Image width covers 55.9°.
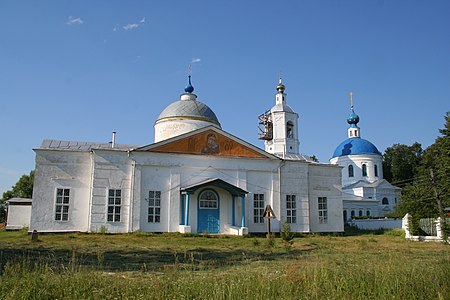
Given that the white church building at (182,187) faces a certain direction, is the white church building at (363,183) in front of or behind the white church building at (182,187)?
behind

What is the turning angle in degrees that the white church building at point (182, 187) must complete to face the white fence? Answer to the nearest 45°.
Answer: approximately 90° to its left

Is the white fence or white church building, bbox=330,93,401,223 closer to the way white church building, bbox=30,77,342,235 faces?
the white fence

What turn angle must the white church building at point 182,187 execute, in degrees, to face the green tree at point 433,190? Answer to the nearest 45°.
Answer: approximately 90° to its left

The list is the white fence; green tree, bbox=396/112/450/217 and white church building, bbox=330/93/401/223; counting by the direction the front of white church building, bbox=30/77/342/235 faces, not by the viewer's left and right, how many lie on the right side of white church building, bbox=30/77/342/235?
0

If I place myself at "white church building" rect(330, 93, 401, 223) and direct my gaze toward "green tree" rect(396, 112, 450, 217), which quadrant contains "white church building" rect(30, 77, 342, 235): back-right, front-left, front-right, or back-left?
front-right

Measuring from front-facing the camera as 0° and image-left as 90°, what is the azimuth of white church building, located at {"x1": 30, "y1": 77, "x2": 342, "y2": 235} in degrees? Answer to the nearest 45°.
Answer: approximately 0°

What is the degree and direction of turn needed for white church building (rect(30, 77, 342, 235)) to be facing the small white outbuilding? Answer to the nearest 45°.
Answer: approximately 135° to its right
